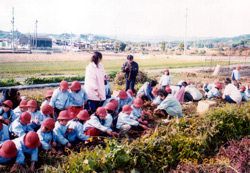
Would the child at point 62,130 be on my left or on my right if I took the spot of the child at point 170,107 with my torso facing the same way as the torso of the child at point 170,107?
on my left

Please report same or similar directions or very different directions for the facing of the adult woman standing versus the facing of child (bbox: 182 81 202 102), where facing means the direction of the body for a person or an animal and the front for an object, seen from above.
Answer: very different directions

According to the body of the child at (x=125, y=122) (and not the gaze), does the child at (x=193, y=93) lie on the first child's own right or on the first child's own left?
on the first child's own left

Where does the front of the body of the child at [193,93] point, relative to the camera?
to the viewer's left
